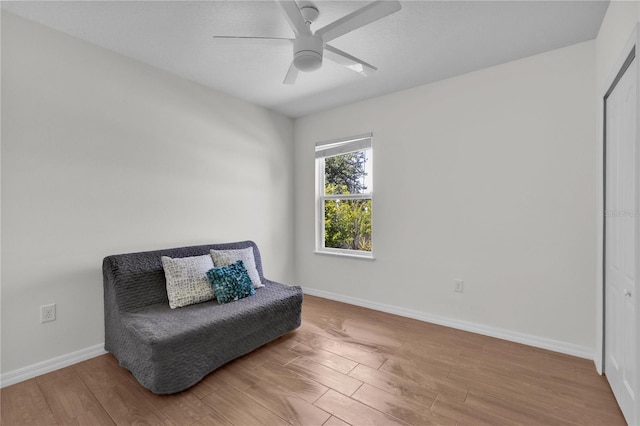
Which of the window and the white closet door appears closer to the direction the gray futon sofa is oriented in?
the white closet door

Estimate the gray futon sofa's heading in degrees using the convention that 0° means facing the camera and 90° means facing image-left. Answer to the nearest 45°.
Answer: approximately 315°

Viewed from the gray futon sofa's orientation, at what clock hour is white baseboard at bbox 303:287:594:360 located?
The white baseboard is roughly at 11 o'clock from the gray futon sofa.

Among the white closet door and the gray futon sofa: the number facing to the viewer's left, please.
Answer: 1

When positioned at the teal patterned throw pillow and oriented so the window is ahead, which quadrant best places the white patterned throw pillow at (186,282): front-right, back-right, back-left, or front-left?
back-left

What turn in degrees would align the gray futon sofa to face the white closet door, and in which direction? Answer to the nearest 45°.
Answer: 0° — it already faces it

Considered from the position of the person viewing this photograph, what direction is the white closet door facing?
facing to the left of the viewer
